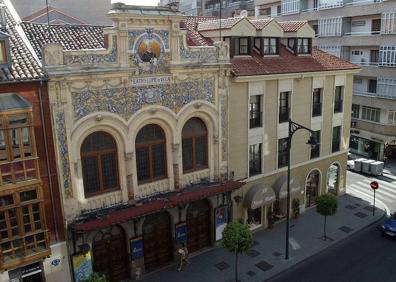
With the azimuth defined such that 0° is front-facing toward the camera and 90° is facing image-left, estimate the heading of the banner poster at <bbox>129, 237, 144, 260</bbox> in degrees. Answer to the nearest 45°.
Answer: approximately 315°

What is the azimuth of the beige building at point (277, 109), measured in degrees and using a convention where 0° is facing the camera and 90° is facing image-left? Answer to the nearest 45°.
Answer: approximately 315°

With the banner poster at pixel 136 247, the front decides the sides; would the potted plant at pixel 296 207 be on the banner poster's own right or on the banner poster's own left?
on the banner poster's own left

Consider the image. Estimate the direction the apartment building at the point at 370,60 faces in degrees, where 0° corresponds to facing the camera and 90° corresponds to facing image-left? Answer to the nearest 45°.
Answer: approximately 45°

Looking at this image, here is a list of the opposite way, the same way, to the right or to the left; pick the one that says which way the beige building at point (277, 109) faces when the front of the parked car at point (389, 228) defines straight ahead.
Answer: to the left

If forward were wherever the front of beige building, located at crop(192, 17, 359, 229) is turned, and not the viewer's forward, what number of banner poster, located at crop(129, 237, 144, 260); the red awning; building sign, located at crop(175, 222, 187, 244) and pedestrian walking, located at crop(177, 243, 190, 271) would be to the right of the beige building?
4

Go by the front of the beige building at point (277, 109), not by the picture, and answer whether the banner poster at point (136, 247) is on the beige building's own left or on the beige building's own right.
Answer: on the beige building's own right

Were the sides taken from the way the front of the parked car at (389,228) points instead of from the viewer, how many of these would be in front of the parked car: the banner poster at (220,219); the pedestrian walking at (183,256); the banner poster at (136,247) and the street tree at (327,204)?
4

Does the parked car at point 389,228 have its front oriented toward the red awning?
yes

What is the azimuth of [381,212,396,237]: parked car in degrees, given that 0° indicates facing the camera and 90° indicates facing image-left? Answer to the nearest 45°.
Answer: approximately 45°

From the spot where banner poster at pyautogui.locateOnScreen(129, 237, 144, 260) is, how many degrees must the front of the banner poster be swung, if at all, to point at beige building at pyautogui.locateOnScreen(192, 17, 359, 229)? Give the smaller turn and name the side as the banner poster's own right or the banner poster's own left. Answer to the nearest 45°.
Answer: approximately 90° to the banner poster's own left
